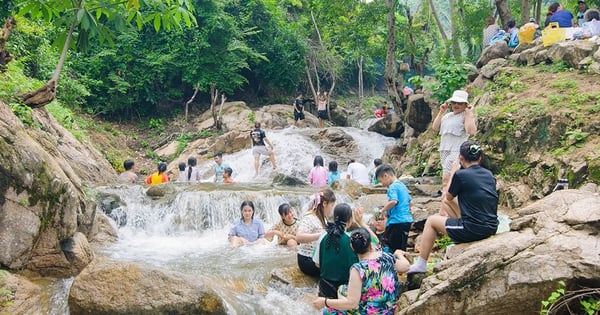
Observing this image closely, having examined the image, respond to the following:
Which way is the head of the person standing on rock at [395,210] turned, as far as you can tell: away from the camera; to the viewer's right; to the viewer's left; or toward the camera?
to the viewer's left

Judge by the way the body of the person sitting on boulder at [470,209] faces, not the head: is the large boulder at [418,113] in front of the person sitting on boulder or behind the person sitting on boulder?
in front

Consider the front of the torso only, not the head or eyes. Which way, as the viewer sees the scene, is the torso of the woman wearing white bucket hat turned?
toward the camera

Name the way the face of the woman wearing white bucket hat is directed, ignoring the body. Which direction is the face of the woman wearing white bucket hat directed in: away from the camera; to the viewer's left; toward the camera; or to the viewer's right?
toward the camera

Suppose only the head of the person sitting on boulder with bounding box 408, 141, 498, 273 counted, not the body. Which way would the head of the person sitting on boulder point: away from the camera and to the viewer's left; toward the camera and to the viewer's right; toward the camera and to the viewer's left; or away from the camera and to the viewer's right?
away from the camera and to the viewer's left

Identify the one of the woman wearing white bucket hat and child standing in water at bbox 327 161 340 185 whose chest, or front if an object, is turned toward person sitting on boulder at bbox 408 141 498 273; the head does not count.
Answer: the woman wearing white bucket hat

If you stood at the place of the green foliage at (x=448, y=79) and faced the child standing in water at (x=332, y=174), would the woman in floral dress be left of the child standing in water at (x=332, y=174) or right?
left

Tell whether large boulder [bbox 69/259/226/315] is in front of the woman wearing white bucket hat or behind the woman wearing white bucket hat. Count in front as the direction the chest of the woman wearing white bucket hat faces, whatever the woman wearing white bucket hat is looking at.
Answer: in front

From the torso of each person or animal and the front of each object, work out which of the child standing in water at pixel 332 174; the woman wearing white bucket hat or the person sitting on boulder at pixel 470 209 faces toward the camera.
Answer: the woman wearing white bucket hat

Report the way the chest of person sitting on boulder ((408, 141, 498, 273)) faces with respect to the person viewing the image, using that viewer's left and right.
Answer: facing away from the viewer and to the left of the viewer

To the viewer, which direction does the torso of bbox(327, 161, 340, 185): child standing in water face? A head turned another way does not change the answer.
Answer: away from the camera

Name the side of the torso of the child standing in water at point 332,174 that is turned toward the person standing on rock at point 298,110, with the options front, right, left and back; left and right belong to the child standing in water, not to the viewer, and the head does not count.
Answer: front

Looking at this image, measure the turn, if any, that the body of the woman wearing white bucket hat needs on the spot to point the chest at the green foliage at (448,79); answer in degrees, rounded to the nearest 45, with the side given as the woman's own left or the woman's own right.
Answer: approximately 180°

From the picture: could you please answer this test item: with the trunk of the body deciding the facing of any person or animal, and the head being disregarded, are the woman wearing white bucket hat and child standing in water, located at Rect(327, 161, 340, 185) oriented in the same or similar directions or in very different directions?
very different directions

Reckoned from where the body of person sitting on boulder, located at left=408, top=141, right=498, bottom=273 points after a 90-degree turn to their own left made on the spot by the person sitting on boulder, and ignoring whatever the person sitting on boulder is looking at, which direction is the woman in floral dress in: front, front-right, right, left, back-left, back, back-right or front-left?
front
